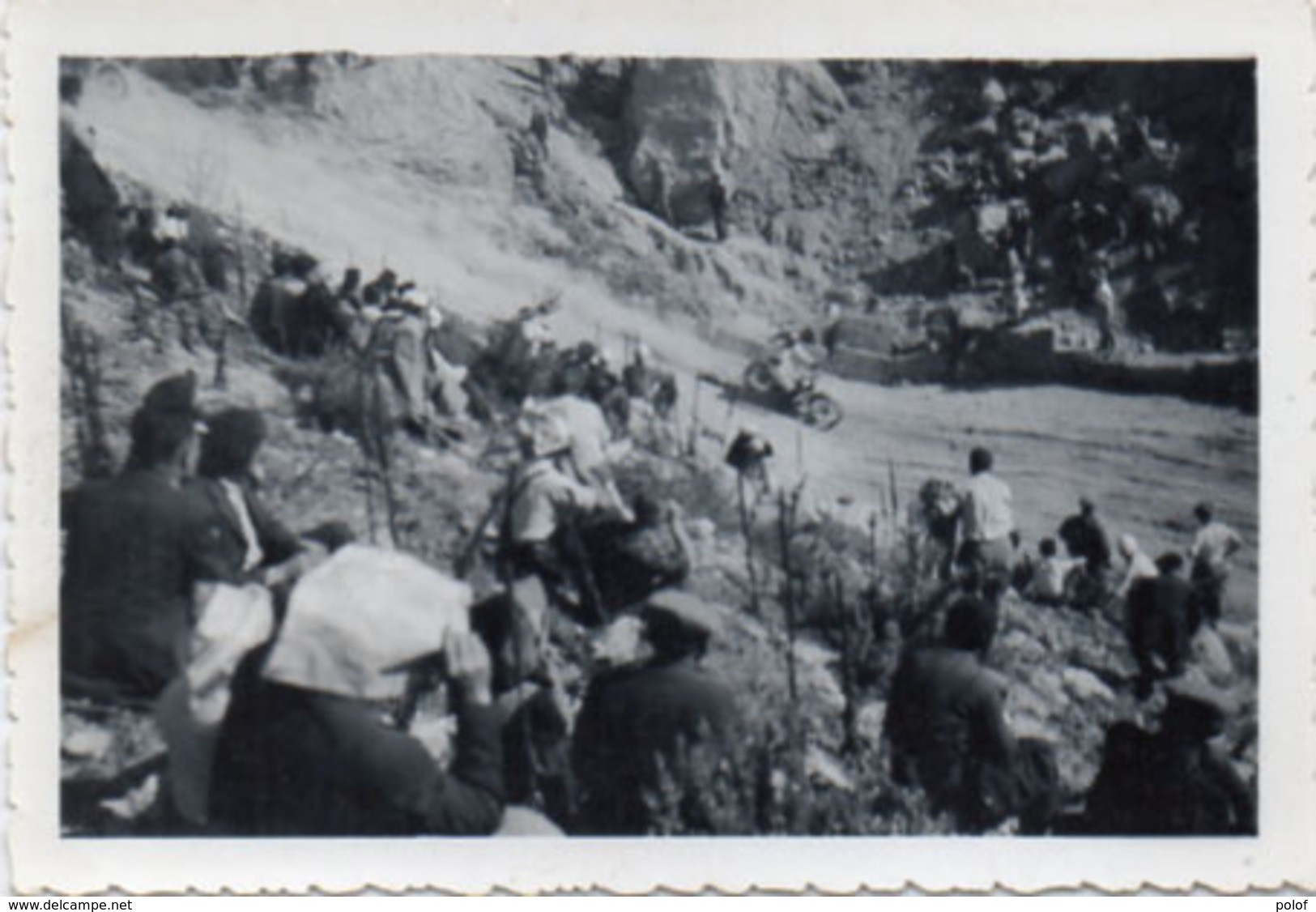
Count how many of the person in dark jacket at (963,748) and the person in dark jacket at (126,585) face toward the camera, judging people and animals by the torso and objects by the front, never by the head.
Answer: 0

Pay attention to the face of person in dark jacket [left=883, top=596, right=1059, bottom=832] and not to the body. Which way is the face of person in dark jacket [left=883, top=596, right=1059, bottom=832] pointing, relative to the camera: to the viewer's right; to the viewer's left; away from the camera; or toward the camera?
away from the camera

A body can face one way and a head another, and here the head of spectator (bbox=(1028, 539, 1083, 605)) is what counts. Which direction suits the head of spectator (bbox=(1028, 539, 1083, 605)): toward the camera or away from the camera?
away from the camera

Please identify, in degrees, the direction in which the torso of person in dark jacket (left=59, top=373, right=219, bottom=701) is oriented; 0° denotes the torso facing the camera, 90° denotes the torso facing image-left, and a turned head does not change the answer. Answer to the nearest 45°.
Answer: approximately 225°

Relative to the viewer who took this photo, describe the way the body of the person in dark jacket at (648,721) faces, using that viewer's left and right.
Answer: facing away from the viewer and to the right of the viewer

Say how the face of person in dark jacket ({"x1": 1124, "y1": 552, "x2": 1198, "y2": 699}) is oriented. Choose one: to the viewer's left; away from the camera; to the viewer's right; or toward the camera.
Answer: away from the camera

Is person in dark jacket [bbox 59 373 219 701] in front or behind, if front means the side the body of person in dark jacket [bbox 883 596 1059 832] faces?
behind

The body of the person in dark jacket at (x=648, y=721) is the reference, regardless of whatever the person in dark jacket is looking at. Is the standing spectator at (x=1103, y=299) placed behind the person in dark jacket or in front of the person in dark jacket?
in front
